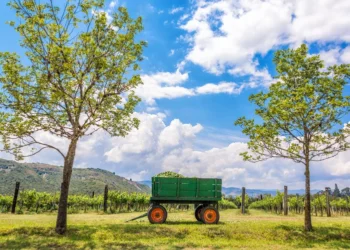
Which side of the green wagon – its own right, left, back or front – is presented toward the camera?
left
